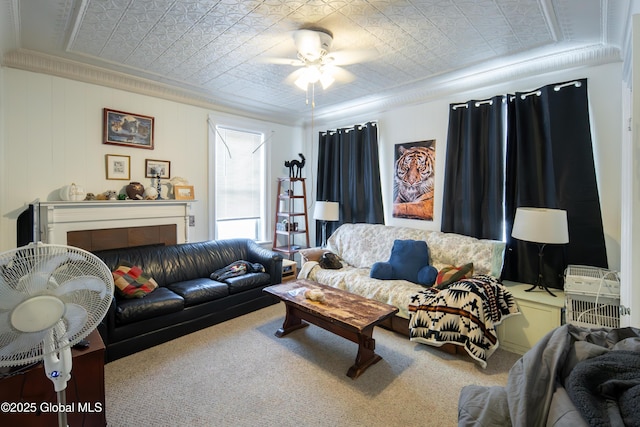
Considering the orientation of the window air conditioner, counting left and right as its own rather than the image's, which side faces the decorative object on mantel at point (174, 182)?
right

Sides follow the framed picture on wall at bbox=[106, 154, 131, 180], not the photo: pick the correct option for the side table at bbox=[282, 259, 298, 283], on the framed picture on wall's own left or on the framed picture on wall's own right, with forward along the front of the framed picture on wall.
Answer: on the framed picture on wall's own left

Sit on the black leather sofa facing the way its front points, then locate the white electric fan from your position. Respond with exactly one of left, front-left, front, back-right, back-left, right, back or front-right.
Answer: front-right

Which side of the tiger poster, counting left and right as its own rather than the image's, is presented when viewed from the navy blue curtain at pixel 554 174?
left

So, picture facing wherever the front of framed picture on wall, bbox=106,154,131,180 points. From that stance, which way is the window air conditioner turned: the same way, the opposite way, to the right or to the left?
to the right

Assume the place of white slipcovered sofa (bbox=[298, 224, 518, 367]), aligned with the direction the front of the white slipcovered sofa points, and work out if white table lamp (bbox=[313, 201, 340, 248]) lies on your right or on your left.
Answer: on your right

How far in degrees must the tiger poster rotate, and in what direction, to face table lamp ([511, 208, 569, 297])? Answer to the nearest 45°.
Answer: approximately 90° to its left

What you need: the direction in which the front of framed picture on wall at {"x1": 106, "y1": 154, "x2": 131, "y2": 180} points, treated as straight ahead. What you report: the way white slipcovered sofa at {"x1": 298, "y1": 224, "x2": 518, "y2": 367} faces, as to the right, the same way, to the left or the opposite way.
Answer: to the right

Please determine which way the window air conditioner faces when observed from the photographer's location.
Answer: facing the viewer

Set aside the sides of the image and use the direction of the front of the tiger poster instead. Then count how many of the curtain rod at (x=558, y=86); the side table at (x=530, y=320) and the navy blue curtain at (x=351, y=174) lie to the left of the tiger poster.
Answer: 2

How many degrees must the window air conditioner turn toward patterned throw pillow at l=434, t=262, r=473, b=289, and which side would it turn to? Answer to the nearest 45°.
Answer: approximately 90° to its right

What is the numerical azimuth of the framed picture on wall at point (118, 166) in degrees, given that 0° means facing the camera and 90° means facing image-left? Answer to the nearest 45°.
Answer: approximately 0°

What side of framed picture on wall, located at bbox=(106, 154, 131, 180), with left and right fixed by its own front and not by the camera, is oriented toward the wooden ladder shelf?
left

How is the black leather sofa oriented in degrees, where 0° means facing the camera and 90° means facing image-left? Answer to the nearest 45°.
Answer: approximately 315°
